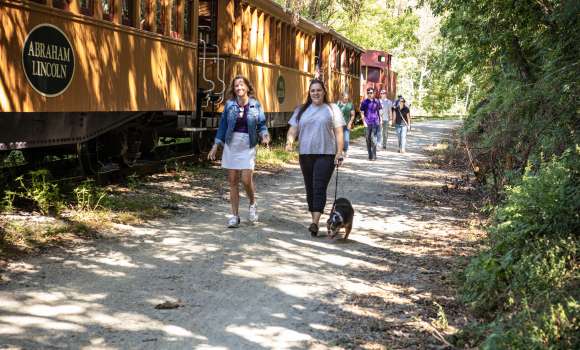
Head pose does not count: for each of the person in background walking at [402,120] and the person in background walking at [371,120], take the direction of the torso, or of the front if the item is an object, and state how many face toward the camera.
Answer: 2

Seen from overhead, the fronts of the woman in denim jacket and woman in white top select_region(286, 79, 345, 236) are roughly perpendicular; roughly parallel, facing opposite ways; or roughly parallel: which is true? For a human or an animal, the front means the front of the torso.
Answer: roughly parallel

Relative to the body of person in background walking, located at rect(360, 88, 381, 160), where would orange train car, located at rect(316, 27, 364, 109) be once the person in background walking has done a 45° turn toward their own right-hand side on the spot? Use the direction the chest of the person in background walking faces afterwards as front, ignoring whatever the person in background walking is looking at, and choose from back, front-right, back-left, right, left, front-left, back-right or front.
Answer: back-right

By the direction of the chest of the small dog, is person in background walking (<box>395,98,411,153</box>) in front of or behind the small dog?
behind

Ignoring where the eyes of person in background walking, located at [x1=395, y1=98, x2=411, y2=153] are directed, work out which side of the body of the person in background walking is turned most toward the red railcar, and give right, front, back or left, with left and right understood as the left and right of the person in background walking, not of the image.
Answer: back

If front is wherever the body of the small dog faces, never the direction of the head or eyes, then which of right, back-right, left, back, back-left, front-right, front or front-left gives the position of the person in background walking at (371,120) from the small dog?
back-right

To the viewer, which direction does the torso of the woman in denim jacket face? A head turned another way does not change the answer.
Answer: toward the camera

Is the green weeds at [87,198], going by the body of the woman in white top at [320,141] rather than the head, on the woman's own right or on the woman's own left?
on the woman's own right

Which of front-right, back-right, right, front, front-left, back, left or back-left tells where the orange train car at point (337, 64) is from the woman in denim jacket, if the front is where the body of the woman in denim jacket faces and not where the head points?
back

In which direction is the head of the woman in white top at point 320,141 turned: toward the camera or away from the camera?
toward the camera

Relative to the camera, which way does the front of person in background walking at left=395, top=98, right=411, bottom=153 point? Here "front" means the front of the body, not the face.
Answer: toward the camera

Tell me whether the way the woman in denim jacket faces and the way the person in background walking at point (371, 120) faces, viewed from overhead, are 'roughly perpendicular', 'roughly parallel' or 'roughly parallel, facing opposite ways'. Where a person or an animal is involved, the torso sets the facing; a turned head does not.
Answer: roughly parallel

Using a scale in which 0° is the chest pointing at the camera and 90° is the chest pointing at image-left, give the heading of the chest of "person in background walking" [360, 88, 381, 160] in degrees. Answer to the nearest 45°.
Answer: approximately 0°
